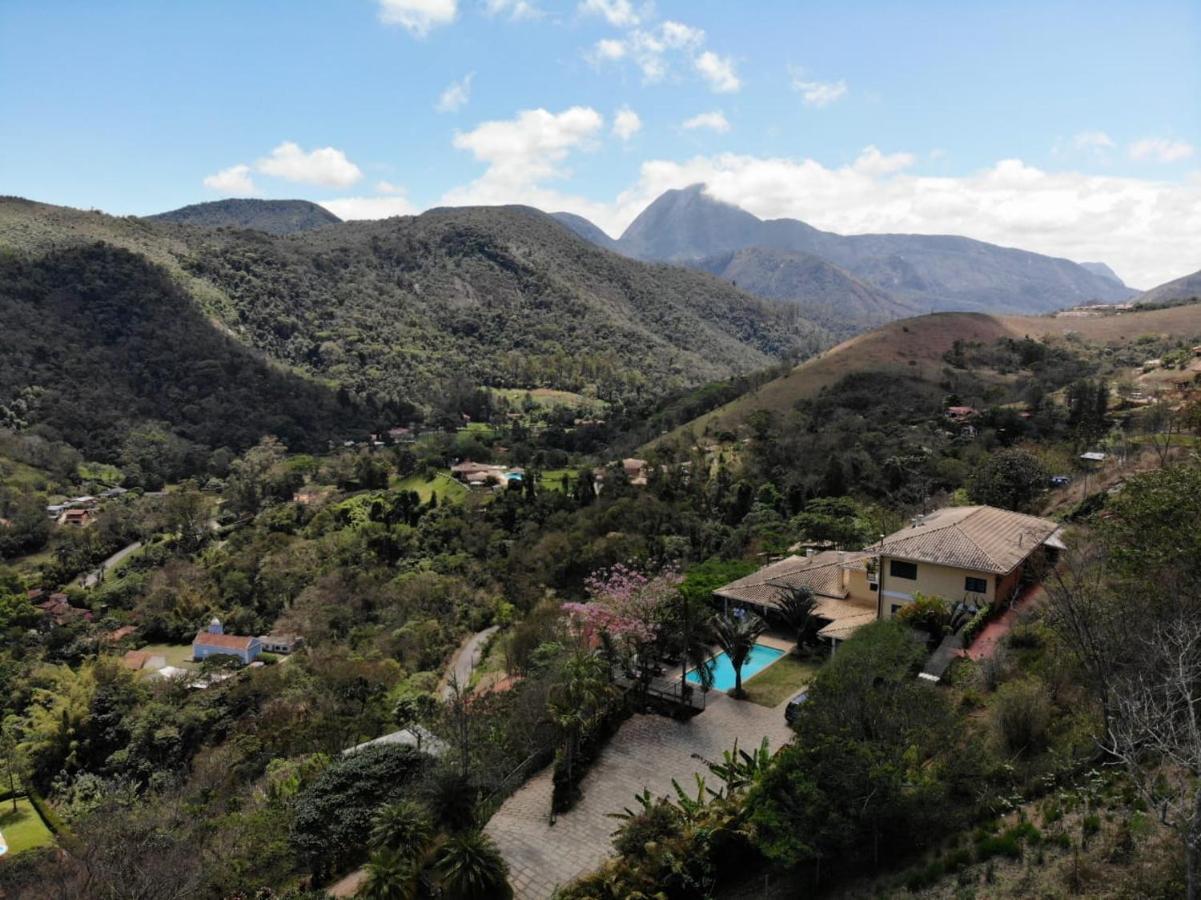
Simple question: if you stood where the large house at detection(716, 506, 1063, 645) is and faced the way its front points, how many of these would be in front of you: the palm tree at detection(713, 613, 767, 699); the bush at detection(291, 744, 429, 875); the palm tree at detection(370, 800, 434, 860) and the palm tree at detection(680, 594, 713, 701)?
4

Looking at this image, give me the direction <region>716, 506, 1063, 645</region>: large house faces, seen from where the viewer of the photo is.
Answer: facing the viewer and to the left of the viewer

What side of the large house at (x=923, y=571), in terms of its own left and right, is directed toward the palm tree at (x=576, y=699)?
front

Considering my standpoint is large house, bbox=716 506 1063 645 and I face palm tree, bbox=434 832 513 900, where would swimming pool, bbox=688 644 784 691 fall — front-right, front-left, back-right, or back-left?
front-right

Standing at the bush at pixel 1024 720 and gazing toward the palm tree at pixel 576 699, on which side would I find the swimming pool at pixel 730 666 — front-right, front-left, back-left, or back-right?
front-right

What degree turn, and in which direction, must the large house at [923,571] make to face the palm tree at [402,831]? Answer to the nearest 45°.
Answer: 0° — it already faces it

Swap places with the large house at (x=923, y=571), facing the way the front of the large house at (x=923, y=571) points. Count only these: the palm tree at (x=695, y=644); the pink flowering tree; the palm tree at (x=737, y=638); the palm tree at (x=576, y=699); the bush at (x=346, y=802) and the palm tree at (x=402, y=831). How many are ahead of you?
6

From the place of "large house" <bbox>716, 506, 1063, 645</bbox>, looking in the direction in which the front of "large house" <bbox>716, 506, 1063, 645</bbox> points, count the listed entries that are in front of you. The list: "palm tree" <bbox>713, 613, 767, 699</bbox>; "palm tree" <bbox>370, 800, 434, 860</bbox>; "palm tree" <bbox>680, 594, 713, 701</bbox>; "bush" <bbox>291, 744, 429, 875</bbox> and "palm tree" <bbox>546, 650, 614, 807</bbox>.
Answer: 5

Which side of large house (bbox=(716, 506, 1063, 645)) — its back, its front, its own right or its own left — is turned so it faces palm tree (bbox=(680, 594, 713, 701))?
front

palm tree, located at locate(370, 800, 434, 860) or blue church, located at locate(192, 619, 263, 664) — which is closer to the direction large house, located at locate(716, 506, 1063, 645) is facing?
the palm tree

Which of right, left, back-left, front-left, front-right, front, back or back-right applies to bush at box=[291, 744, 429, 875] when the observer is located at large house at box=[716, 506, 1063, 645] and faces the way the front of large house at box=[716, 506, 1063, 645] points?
front

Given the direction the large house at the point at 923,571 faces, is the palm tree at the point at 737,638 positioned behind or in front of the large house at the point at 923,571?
in front

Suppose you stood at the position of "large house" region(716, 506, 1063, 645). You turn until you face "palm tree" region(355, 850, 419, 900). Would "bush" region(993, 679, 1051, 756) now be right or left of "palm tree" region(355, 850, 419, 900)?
left
